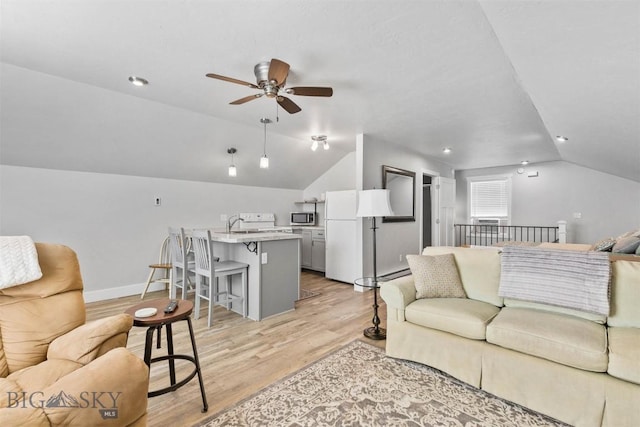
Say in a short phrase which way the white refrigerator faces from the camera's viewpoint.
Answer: facing the viewer and to the left of the viewer

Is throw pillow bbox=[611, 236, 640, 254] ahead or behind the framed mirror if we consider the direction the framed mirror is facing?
ahead

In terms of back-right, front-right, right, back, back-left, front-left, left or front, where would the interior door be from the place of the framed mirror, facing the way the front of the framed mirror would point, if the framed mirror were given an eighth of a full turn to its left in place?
front-left

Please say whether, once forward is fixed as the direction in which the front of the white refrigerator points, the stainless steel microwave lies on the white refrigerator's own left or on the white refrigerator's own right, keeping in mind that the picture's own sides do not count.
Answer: on the white refrigerator's own right

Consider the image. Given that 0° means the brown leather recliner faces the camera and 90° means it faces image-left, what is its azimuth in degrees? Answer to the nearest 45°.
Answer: approximately 315°

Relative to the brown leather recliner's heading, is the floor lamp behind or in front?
in front

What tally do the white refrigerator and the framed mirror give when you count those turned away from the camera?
0

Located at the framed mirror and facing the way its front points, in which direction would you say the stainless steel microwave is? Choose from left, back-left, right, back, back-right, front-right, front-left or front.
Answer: back-right

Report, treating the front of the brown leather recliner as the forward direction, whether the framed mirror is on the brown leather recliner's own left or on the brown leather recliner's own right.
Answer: on the brown leather recliner's own left

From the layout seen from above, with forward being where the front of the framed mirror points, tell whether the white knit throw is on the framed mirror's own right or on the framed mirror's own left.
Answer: on the framed mirror's own right

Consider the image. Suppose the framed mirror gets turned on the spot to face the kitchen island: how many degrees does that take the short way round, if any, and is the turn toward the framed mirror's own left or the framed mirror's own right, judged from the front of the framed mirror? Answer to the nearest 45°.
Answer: approximately 90° to the framed mirror's own right

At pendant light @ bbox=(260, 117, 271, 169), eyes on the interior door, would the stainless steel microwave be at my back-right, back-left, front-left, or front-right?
front-left

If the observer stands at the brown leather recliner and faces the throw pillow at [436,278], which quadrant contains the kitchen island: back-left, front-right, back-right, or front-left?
front-left

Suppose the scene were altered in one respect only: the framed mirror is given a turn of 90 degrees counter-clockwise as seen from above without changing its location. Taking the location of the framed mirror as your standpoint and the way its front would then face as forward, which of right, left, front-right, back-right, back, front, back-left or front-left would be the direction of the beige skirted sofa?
back-right

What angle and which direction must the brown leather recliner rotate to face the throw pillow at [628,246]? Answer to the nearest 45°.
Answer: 0° — it already faces it

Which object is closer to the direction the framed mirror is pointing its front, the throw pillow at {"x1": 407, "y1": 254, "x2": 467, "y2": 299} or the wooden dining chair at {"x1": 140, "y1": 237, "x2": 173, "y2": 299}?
the throw pillow

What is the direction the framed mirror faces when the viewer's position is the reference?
facing the viewer and to the right of the viewer
